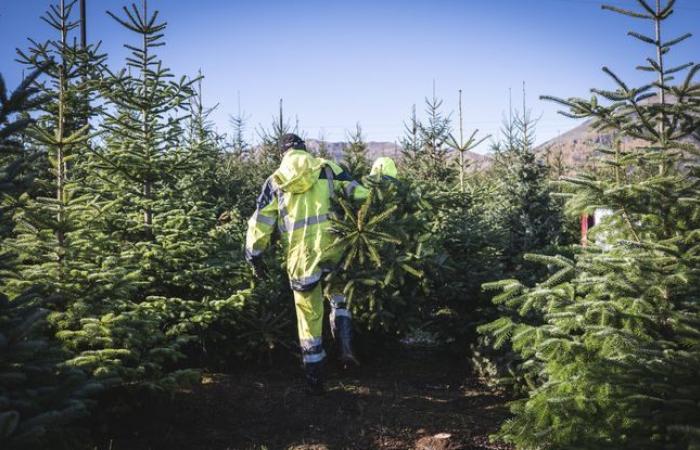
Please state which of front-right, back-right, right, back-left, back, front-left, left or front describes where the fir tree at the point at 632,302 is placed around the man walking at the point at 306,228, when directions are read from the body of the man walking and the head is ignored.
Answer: back-right

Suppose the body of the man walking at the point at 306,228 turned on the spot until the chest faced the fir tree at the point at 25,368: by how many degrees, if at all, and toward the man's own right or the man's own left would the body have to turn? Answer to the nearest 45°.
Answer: approximately 135° to the man's own left

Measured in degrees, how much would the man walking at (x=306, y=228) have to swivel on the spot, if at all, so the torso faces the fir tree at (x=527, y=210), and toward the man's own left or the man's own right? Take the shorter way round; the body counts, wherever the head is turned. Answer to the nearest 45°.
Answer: approximately 45° to the man's own right

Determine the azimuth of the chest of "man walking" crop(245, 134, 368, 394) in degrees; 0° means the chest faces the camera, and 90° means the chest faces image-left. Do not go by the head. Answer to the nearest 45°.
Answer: approximately 180°
